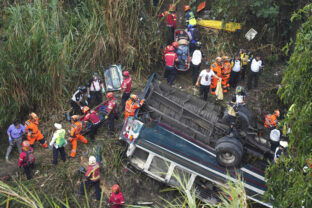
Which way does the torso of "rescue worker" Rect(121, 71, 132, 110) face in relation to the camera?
to the viewer's left

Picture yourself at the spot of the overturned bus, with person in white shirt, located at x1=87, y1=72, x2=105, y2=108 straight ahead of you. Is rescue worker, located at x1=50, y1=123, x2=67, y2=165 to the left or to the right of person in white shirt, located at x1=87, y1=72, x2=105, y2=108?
left

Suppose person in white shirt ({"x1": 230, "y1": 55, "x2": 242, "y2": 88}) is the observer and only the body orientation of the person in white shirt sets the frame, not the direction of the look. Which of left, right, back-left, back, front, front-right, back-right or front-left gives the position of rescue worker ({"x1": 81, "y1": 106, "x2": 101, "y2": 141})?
front-right

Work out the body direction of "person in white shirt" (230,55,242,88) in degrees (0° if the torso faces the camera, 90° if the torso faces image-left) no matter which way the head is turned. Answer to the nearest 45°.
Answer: approximately 0°

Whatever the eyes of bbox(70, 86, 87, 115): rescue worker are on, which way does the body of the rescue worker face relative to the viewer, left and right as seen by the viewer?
facing to the right of the viewer
